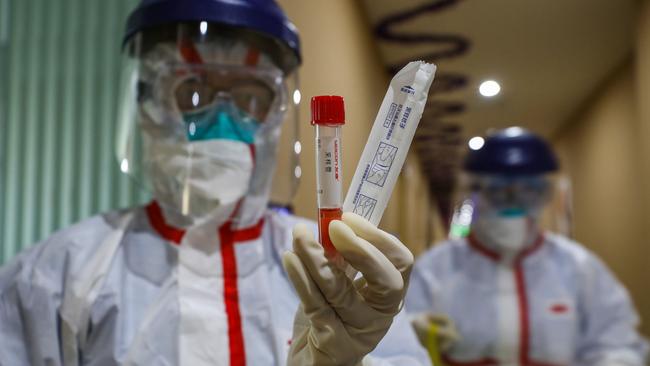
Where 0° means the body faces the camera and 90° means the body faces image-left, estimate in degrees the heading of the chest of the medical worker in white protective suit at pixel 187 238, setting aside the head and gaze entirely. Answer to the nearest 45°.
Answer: approximately 0°

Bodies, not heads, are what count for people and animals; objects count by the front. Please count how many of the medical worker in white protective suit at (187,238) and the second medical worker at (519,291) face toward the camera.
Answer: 2
